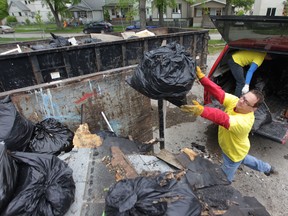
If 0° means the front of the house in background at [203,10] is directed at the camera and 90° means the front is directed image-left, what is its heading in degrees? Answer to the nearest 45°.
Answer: approximately 0°

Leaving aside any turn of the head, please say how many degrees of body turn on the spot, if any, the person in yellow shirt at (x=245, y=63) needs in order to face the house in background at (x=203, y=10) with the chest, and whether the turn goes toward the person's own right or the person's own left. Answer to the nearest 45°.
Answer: approximately 90° to the person's own left

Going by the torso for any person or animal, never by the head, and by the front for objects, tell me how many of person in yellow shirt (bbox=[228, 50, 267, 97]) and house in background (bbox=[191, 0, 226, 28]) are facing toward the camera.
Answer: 1

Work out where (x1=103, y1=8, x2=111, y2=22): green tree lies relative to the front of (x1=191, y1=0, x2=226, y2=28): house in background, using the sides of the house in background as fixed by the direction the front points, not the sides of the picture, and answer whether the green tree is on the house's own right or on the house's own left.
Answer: on the house's own right

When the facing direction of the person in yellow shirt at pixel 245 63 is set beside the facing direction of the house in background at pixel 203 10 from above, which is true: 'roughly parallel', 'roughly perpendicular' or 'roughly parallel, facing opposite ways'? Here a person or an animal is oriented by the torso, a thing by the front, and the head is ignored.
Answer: roughly perpendicular

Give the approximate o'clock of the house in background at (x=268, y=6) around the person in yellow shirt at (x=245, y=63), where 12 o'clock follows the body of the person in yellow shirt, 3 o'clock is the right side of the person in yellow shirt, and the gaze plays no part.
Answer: The house in background is roughly at 9 o'clock from the person in yellow shirt.

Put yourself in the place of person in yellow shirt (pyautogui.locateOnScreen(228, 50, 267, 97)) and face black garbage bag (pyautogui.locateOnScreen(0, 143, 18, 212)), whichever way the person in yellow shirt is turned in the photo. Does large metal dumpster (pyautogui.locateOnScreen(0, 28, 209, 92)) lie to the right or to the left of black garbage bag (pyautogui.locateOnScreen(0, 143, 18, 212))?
right
